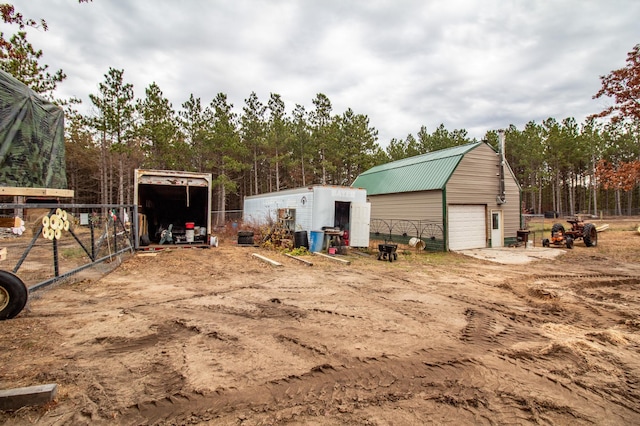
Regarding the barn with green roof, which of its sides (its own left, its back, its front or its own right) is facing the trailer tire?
right

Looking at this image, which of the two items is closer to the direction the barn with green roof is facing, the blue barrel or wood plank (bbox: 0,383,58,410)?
the wood plank

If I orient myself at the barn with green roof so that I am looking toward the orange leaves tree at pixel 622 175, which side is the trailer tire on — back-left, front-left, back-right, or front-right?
back-right

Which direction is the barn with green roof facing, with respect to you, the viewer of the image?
facing the viewer and to the right of the viewer

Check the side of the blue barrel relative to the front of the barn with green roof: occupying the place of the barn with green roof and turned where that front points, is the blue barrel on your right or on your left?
on your right

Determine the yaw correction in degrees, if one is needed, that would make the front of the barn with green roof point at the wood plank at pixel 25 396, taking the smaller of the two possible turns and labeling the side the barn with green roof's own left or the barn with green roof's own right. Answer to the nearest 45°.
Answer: approximately 45° to the barn with green roof's own right

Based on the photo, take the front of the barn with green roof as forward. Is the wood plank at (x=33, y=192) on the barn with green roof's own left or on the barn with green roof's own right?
on the barn with green roof's own right

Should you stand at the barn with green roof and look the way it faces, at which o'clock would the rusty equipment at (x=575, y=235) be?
The rusty equipment is roughly at 10 o'clock from the barn with green roof.

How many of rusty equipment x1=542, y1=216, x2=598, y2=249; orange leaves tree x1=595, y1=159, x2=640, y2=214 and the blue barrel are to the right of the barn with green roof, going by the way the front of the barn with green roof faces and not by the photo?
1
